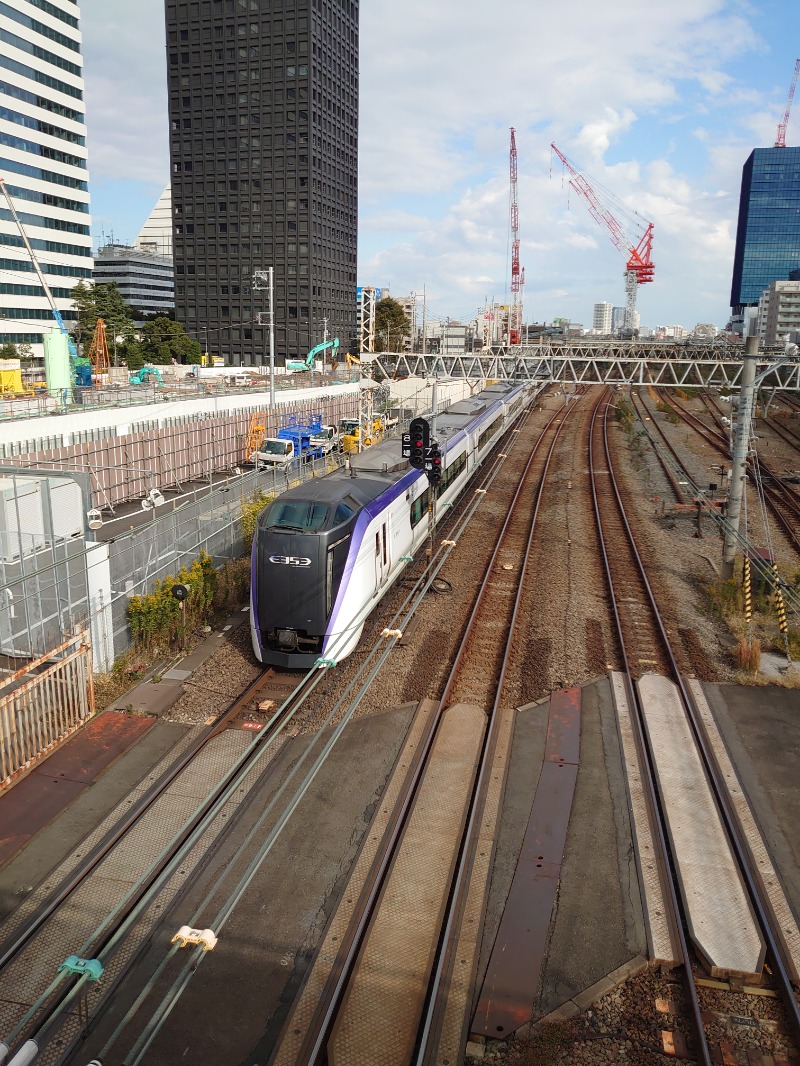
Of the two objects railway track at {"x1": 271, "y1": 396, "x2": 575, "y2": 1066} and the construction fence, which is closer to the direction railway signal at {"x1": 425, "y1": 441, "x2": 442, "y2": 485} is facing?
the railway track

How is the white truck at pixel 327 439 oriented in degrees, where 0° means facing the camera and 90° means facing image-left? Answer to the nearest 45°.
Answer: approximately 45°

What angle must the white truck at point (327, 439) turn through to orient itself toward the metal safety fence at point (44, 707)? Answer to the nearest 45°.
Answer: approximately 45° to its left

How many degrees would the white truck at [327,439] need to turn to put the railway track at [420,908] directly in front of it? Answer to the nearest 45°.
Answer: approximately 45° to its left

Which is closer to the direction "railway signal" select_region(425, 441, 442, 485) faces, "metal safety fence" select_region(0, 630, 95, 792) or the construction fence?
the metal safety fence

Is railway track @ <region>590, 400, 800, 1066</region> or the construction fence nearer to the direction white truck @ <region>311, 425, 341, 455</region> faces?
the construction fence

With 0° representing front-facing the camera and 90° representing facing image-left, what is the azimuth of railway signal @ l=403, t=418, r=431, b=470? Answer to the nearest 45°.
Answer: approximately 0°

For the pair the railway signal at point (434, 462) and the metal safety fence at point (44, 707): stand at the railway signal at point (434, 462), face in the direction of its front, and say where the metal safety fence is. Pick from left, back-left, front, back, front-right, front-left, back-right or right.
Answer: front-right

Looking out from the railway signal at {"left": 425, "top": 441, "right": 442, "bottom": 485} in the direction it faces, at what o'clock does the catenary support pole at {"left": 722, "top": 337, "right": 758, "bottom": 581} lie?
The catenary support pole is roughly at 9 o'clock from the railway signal.

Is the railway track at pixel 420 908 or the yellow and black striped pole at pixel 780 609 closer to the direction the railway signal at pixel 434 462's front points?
the railway track
